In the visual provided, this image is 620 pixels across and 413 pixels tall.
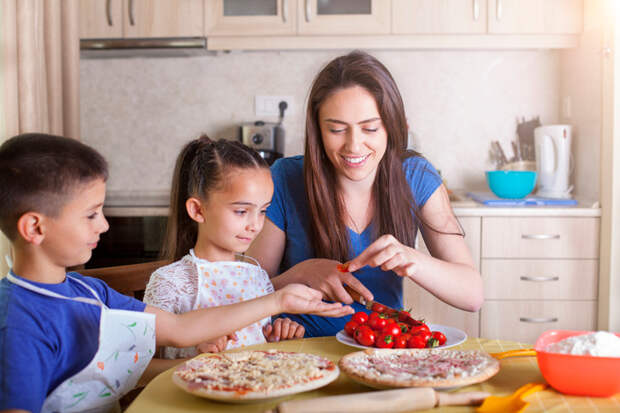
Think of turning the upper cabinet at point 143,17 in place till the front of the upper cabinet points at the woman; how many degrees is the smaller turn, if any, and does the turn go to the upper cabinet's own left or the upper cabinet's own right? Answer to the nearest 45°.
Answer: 0° — it already faces them

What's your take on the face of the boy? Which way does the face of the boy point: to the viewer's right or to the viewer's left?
to the viewer's right

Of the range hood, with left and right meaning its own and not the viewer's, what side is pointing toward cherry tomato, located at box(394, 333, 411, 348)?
front

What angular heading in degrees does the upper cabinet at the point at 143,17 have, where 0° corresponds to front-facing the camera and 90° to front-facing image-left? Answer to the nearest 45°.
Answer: approximately 0°

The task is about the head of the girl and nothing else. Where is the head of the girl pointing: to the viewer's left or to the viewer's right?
to the viewer's right

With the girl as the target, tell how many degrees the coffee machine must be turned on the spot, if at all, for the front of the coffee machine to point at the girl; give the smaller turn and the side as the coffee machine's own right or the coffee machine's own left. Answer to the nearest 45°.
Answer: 0° — it already faces them

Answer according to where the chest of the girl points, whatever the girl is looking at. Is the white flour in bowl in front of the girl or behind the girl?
in front

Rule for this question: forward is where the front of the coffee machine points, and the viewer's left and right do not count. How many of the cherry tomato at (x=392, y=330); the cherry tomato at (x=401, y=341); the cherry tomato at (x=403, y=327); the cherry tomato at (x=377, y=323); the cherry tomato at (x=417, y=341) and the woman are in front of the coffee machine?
6
